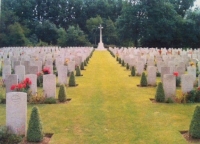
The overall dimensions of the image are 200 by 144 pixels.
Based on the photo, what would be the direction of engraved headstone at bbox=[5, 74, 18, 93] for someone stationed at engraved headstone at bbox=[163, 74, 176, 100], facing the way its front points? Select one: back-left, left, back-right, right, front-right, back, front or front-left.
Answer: right

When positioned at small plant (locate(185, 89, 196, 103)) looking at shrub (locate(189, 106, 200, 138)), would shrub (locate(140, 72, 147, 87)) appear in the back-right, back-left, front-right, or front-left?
back-right

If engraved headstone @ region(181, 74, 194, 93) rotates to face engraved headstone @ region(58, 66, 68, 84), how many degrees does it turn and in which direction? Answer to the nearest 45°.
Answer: approximately 90° to its right

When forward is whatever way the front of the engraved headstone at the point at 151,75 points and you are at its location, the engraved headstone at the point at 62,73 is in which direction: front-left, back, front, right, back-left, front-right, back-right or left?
right

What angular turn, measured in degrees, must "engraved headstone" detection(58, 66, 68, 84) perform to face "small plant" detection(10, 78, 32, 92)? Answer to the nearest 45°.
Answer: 0° — it already faces it

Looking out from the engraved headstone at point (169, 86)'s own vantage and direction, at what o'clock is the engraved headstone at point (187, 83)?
the engraved headstone at point (187, 83) is roughly at 8 o'clock from the engraved headstone at point (169, 86).

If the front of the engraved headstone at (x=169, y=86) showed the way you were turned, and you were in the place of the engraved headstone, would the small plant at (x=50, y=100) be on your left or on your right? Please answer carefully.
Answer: on your right

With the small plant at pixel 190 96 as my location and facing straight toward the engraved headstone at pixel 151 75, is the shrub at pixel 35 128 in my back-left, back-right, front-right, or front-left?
back-left
